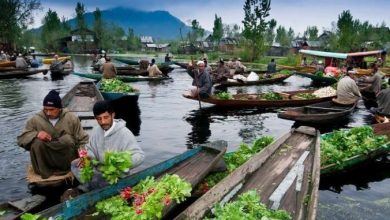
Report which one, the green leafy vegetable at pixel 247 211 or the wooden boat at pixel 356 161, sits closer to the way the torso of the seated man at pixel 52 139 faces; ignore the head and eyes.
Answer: the green leafy vegetable

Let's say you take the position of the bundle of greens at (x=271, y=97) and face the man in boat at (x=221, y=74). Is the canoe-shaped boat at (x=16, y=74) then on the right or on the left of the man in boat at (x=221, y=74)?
left

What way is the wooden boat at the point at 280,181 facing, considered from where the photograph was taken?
facing away from the viewer and to the right of the viewer

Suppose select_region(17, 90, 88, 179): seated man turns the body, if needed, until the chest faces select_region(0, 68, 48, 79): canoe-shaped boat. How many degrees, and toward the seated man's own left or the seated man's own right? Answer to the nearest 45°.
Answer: approximately 180°

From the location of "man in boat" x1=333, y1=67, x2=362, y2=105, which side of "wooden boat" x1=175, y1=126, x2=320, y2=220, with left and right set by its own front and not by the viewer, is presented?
front

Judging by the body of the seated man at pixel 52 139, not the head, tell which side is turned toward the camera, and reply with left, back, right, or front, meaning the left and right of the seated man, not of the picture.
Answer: front
